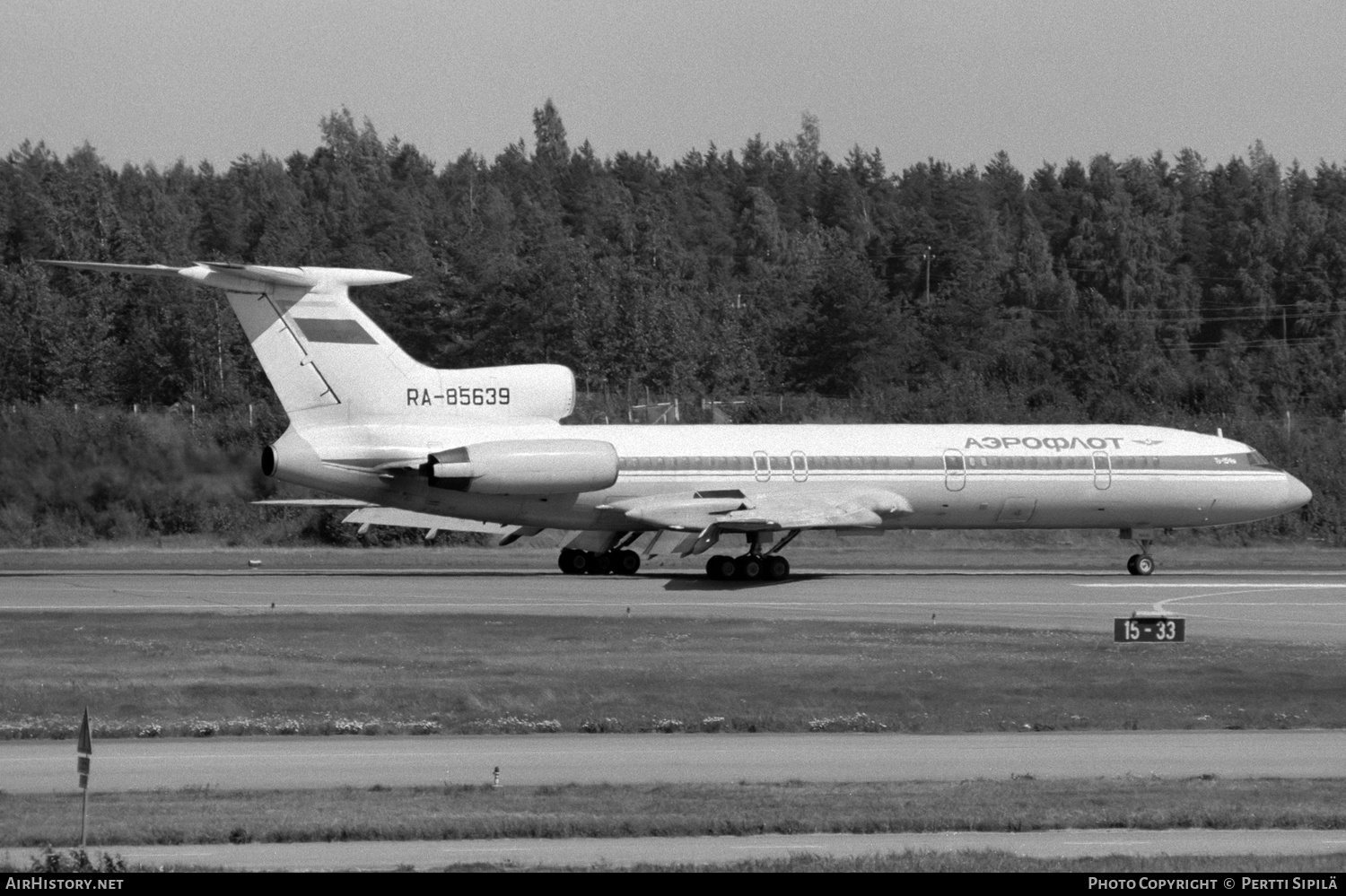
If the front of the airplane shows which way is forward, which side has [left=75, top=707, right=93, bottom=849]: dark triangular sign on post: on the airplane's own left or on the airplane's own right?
on the airplane's own right

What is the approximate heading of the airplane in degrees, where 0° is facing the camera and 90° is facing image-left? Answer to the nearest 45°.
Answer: approximately 270°
